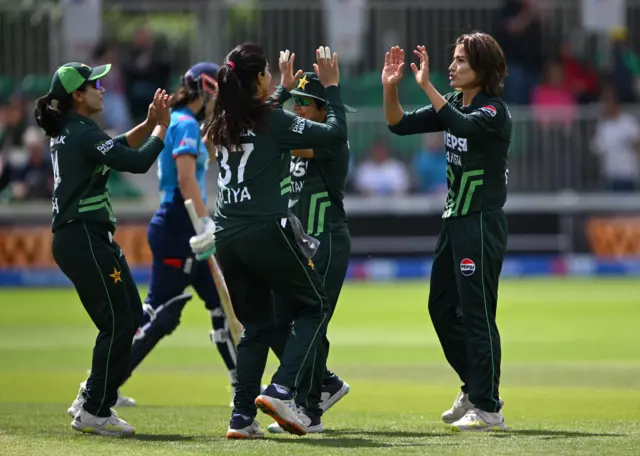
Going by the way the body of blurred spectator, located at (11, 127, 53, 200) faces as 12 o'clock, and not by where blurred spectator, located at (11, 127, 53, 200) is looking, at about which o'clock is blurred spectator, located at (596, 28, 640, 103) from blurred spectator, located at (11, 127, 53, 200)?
blurred spectator, located at (596, 28, 640, 103) is roughly at 9 o'clock from blurred spectator, located at (11, 127, 53, 200).

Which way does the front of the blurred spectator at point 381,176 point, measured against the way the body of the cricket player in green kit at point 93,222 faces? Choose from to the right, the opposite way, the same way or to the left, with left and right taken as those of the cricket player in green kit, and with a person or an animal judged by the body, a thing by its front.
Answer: to the right

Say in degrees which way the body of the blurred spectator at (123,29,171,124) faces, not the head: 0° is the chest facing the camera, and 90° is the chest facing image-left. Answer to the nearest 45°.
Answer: approximately 0°

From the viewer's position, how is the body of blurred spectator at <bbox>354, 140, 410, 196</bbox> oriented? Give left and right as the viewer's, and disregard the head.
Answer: facing the viewer

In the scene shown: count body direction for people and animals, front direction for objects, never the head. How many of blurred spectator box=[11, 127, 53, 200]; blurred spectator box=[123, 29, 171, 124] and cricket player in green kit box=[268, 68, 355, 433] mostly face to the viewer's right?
0

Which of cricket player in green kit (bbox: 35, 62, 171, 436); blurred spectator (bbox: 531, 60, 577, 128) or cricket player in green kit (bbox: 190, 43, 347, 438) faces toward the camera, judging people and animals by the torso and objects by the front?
the blurred spectator

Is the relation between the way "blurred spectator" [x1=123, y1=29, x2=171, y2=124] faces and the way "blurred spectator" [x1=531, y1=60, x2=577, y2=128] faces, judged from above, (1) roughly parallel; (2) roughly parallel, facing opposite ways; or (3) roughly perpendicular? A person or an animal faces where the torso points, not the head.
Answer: roughly parallel

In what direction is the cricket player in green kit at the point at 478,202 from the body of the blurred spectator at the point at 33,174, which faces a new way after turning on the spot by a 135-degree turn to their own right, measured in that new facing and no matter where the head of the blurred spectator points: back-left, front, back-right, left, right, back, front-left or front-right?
back-left

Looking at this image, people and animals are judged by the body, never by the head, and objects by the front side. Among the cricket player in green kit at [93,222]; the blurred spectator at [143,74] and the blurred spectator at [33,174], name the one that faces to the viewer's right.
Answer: the cricket player in green kit

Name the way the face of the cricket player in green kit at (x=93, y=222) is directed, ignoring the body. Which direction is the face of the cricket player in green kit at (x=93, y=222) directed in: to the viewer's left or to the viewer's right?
to the viewer's right

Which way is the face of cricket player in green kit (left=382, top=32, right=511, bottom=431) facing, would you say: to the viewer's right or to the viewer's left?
to the viewer's left

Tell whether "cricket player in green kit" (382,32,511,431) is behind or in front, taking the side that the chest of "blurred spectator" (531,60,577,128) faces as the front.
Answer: in front
